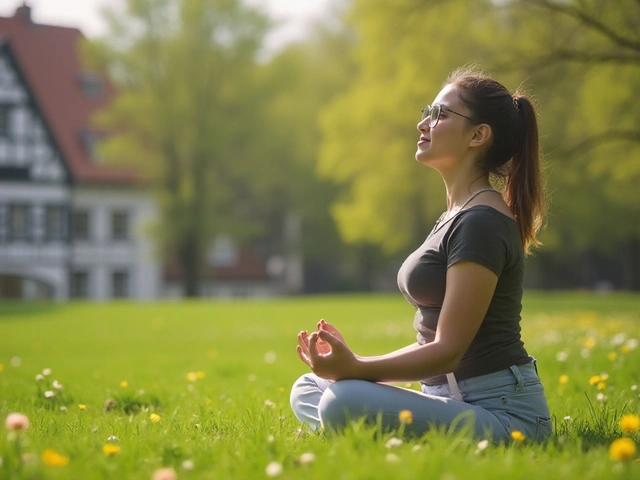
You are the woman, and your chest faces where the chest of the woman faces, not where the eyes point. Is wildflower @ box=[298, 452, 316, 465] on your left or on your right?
on your left

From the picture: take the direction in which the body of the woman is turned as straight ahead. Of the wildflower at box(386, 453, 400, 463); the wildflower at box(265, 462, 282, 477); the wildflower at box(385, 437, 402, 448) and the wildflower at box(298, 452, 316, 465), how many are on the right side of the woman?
0

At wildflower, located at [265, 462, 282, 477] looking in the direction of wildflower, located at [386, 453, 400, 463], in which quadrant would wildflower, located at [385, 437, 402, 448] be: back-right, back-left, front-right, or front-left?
front-left

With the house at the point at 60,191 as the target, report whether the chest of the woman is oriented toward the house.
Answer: no

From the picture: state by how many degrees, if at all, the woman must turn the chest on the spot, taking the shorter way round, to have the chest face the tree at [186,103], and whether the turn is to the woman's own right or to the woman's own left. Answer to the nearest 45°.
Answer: approximately 90° to the woman's own right

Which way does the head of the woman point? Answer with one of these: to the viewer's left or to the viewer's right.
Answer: to the viewer's left

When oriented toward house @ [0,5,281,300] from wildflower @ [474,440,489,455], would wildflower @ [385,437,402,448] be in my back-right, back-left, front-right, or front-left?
front-left

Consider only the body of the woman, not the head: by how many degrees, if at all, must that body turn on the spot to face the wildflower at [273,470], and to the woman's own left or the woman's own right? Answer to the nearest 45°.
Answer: approximately 45° to the woman's own left

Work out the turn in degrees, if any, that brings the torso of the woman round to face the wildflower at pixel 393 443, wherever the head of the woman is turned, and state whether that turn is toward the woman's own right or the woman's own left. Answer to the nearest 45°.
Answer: approximately 45° to the woman's own left

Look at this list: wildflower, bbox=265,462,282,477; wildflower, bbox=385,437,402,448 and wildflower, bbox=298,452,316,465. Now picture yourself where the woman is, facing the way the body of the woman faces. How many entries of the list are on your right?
0

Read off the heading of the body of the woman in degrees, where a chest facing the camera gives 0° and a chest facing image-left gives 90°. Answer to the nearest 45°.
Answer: approximately 90°
